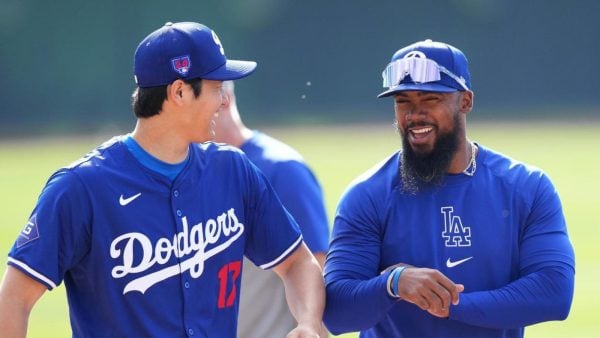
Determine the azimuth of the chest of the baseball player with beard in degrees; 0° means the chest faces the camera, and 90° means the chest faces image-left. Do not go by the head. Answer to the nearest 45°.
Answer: approximately 0°

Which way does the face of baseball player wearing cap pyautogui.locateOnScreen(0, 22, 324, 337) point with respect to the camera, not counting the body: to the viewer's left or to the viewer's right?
to the viewer's right

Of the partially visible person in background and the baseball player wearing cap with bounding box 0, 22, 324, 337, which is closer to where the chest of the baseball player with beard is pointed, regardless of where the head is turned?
the baseball player wearing cap

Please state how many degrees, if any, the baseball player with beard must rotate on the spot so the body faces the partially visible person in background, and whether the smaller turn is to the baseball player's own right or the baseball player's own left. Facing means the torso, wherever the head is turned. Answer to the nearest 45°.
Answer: approximately 135° to the baseball player's own right

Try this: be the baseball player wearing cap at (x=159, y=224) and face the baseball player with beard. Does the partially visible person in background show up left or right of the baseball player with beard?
left

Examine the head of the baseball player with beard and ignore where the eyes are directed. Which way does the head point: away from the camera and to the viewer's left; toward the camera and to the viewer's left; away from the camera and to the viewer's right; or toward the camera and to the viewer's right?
toward the camera and to the viewer's left

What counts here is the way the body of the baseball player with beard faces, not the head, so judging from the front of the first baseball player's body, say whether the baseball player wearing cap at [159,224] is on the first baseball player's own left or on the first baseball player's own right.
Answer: on the first baseball player's own right
